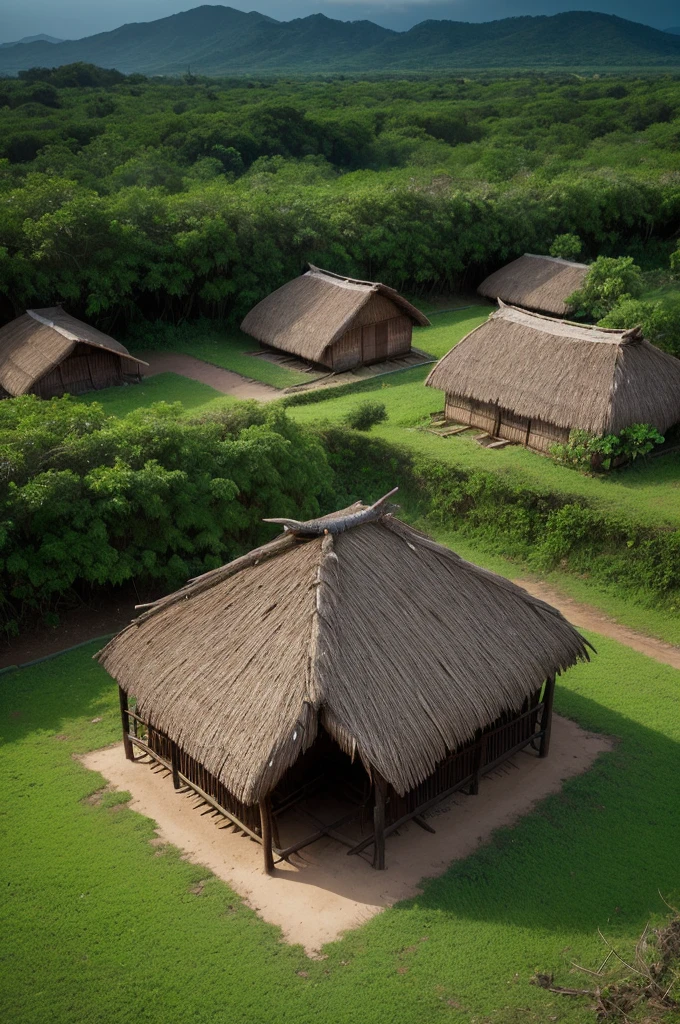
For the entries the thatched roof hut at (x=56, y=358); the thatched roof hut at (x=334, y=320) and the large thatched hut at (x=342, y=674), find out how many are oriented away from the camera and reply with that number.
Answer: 0

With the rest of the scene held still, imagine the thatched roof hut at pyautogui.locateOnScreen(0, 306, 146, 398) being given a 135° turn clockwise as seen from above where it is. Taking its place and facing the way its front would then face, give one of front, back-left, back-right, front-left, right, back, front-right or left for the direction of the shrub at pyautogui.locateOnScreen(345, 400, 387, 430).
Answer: back-left

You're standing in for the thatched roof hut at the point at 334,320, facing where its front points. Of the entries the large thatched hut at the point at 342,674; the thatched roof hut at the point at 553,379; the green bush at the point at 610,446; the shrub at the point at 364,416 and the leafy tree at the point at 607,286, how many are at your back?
0

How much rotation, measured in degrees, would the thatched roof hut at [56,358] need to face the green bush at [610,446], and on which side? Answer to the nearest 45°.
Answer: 0° — it already faces it

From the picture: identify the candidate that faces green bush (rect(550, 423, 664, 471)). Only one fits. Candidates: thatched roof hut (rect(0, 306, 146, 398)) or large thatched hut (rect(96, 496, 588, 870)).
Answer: the thatched roof hut

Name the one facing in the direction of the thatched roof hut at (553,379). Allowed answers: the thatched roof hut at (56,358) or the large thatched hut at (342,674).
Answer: the thatched roof hut at (56,358)

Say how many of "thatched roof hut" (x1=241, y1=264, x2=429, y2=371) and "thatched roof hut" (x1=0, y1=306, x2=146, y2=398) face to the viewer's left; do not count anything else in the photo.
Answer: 0

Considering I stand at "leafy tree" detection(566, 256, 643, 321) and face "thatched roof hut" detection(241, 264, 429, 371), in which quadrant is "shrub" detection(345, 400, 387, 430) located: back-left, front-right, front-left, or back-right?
front-left

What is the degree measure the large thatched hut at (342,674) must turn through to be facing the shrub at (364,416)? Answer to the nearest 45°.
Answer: approximately 180°

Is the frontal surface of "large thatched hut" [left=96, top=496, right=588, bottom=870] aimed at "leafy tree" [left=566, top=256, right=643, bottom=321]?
no

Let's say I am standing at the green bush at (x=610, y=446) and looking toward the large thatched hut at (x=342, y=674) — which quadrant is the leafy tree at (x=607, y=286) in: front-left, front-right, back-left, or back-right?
back-right

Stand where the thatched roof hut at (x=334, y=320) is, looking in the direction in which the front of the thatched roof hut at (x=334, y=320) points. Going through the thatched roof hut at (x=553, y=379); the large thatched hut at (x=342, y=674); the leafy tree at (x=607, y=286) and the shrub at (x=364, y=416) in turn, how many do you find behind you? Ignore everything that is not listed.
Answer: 0

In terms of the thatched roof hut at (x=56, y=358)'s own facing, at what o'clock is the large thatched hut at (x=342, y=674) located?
The large thatched hut is roughly at 1 o'clock from the thatched roof hut.

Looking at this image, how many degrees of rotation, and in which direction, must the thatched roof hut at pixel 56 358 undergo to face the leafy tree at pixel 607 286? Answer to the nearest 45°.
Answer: approximately 45° to its left

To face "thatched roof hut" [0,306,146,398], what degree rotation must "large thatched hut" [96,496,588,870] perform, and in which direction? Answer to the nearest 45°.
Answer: approximately 135° to its right

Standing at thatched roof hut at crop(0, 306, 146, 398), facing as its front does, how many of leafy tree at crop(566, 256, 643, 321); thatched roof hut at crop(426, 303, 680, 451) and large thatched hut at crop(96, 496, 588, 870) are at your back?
0

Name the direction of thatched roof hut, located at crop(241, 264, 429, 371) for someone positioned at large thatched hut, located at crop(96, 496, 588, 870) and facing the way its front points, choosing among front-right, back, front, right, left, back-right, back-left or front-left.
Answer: back

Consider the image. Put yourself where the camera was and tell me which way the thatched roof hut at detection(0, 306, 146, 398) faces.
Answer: facing the viewer and to the right of the viewer

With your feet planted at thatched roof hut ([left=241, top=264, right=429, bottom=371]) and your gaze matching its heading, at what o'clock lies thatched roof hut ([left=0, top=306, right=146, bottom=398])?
thatched roof hut ([left=0, top=306, right=146, bottom=398]) is roughly at 4 o'clock from thatched roof hut ([left=241, top=264, right=429, bottom=371]).

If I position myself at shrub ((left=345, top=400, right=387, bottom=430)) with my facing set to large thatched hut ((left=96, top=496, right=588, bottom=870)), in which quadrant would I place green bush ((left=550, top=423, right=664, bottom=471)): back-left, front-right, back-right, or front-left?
front-left

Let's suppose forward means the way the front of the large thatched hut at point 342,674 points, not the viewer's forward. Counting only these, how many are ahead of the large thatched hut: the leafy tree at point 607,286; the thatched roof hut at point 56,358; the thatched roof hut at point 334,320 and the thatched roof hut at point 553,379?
0

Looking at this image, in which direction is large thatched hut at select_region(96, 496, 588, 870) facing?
toward the camera

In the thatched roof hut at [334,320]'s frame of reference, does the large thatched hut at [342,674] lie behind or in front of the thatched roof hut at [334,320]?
in front
